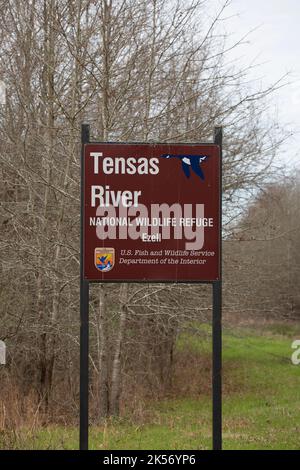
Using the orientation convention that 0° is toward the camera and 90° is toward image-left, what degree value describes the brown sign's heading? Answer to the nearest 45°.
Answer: approximately 0°
